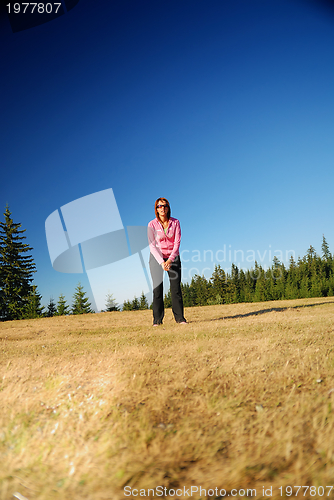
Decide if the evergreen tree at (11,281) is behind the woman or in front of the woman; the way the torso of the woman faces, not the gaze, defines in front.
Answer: behind

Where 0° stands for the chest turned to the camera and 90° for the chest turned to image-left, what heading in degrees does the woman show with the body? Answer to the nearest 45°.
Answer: approximately 0°

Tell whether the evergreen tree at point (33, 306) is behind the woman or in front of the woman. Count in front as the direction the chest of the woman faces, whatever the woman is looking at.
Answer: behind
